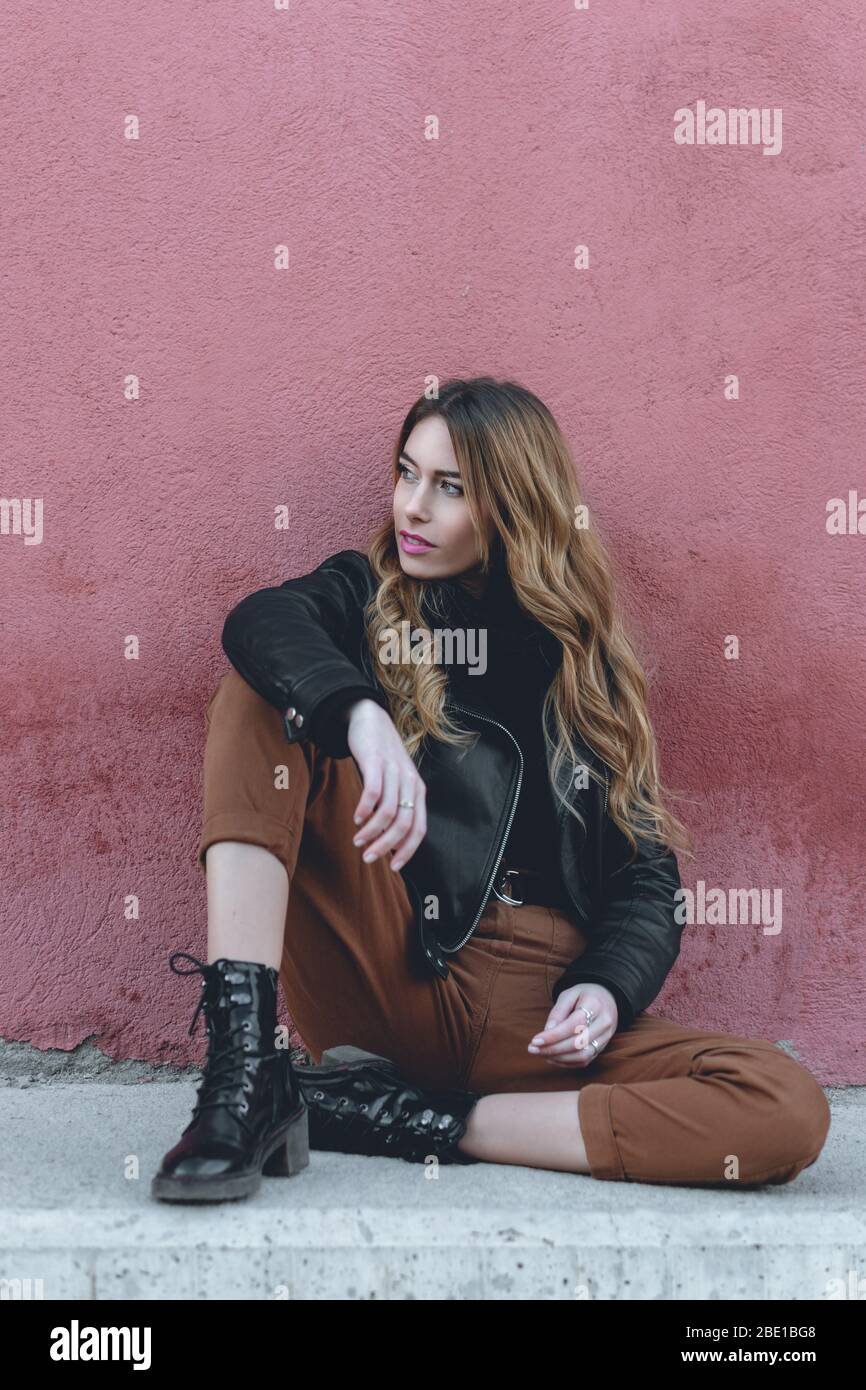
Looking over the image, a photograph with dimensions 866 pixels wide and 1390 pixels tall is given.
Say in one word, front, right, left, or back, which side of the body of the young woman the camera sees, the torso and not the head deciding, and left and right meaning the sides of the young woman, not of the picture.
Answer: front
